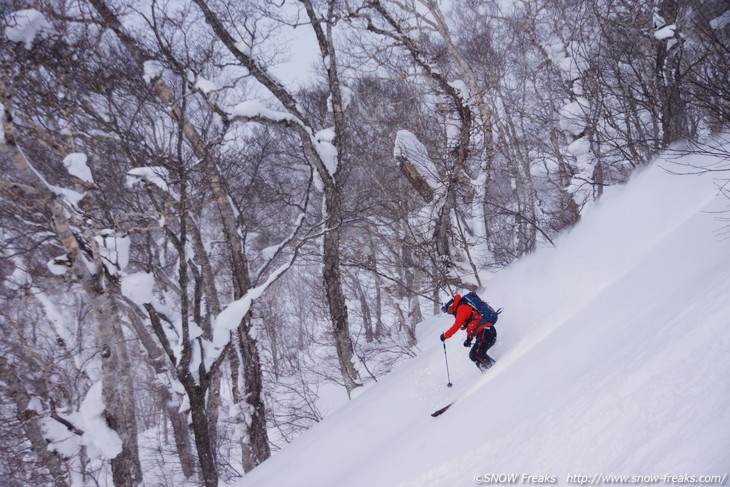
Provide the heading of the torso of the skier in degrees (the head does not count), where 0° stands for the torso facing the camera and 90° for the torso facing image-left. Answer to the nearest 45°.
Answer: approximately 90°
